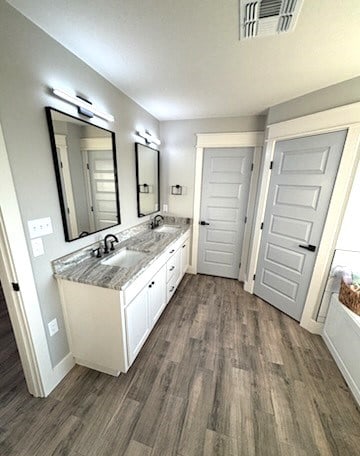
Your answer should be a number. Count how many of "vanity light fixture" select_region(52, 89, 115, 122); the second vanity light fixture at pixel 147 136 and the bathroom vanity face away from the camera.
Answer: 0

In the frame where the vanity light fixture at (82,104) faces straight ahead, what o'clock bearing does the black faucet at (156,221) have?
The black faucet is roughly at 9 o'clock from the vanity light fixture.

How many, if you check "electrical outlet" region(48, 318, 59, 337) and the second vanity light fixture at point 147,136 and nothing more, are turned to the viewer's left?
0

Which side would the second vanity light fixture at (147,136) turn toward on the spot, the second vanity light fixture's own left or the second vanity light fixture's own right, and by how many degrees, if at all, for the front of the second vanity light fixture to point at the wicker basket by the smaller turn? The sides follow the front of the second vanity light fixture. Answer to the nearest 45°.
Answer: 0° — it already faces it

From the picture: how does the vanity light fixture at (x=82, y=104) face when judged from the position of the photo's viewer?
facing the viewer and to the right of the viewer

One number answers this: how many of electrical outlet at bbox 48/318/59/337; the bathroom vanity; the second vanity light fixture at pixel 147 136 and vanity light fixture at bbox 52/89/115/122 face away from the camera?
0

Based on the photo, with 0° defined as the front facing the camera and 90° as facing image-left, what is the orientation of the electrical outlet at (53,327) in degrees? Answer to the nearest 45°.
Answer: approximately 315°

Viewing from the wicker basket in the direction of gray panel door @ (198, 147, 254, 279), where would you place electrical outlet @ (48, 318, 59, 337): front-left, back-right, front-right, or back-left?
front-left

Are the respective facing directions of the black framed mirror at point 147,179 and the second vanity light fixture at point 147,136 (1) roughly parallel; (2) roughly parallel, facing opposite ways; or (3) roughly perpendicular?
roughly parallel

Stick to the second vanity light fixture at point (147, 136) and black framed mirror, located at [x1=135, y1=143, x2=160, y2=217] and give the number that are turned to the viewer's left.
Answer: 0

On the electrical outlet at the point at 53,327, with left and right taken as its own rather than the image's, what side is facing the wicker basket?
front

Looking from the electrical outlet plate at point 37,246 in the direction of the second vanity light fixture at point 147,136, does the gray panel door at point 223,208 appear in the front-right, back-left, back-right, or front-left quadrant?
front-right

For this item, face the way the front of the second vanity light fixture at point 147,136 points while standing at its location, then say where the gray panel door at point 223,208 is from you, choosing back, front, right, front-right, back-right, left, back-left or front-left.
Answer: front-left

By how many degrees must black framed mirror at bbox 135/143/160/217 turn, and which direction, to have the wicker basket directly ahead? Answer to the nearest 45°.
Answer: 0° — it already faces it
